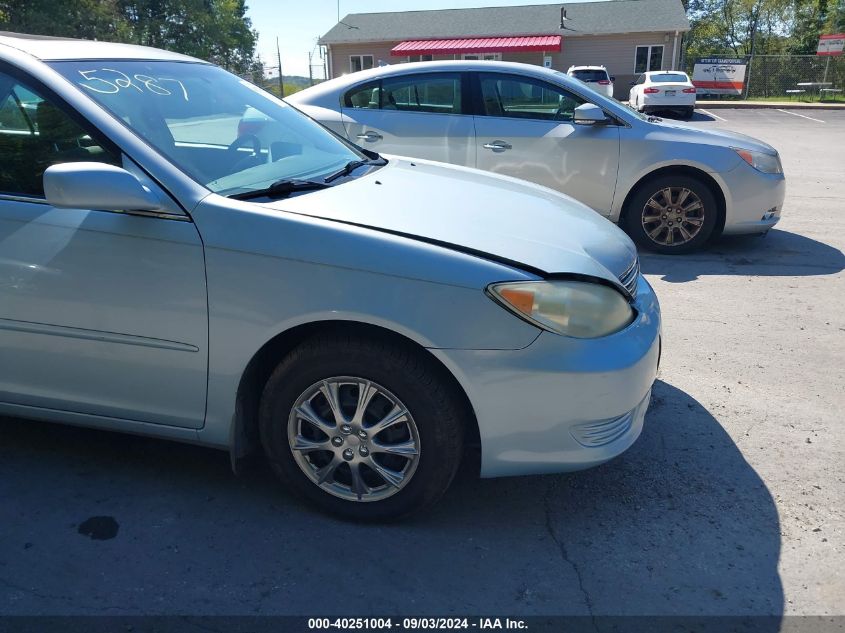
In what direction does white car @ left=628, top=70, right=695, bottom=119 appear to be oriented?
away from the camera

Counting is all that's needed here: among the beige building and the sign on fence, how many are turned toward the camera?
2

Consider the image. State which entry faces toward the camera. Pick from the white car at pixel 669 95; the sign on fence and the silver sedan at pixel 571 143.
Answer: the sign on fence

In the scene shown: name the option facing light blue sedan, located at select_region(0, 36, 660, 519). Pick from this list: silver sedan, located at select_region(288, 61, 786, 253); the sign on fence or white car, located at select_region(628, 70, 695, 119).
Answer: the sign on fence

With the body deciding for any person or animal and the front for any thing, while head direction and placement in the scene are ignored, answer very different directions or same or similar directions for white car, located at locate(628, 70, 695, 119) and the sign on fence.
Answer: very different directions

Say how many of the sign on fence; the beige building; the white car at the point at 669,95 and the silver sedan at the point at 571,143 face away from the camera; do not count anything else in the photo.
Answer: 1

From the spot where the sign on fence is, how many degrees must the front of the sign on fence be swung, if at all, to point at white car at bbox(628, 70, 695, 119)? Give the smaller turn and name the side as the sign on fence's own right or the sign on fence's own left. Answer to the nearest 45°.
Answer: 0° — it already faces it

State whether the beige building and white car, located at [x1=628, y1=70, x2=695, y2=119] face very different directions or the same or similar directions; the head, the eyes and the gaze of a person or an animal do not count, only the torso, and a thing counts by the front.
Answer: very different directions

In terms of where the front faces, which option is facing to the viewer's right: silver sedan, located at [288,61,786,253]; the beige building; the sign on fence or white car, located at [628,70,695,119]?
the silver sedan

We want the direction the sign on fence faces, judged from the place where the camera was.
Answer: facing the viewer

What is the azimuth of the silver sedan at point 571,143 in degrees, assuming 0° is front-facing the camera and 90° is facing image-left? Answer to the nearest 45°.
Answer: approximately 270°

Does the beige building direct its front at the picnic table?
no

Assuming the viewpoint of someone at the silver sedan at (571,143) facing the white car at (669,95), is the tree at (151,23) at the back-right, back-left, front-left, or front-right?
front-left

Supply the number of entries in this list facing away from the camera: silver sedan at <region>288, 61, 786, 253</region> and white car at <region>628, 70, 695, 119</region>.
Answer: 1

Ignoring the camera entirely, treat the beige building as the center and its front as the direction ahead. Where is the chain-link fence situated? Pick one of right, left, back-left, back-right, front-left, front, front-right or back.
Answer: left

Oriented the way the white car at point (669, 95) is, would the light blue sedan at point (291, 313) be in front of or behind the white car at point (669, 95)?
behind

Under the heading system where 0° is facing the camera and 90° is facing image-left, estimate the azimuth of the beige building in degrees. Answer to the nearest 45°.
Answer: approximately 0°

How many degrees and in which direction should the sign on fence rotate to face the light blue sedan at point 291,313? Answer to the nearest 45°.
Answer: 0° — it already faces it

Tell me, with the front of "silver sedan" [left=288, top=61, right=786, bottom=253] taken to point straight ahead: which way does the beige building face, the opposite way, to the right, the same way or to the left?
to the right

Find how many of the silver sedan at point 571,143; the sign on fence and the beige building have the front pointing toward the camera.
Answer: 2

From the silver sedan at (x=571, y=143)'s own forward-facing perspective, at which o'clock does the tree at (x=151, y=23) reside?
The tree is roughly at 8 o'clock from the silver sedan.
